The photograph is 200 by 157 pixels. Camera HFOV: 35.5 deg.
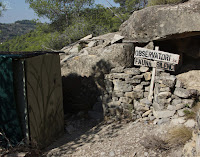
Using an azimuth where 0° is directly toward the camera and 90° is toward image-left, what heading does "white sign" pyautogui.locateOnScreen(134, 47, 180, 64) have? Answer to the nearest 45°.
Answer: approximately 0°

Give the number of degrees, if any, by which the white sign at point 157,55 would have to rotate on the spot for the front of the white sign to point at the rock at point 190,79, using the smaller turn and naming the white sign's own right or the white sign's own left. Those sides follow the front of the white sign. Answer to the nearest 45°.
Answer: approximately 135° to the white sign's own left

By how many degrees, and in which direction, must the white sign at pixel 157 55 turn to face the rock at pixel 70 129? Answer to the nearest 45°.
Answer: approximately 90° to its right

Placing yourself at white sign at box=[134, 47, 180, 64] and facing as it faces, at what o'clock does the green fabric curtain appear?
The green fabric curtain is roughly at 2 o'clock from the white sign.

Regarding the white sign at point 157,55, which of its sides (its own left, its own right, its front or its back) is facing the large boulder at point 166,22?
back

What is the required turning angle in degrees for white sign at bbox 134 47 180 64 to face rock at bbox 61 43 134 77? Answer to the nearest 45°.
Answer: approximately 135° to its right
